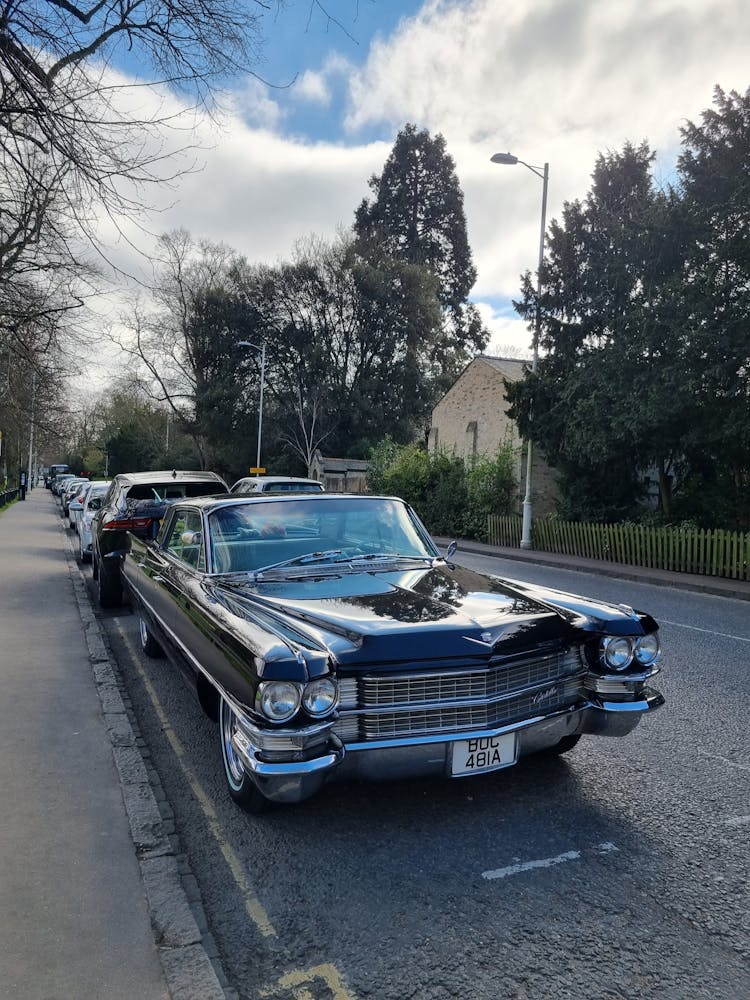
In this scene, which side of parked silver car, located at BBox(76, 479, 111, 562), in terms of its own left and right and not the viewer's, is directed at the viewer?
back

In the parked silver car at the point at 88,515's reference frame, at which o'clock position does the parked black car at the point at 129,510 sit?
The parked black car is roughly at 6 o'clock from the parked silver car.

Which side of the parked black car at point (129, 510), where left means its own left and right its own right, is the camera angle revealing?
back

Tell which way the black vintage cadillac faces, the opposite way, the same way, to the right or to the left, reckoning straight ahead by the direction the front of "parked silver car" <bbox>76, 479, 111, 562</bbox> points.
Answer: the opposite way

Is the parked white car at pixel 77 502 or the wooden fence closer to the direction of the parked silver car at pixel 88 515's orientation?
the parked white car

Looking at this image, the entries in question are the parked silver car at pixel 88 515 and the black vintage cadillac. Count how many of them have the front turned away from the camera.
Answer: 1

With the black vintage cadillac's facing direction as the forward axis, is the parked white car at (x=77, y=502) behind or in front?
behind

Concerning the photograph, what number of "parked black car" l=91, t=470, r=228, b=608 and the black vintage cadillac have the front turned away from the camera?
1

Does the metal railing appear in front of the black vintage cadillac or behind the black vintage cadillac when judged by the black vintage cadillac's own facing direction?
behind

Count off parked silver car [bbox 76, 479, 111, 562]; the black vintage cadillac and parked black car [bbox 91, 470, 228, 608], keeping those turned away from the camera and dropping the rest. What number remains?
2

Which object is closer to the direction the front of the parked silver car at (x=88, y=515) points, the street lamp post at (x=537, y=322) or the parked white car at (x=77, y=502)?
the parked white car

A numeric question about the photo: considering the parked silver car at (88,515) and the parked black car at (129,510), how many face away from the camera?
2
